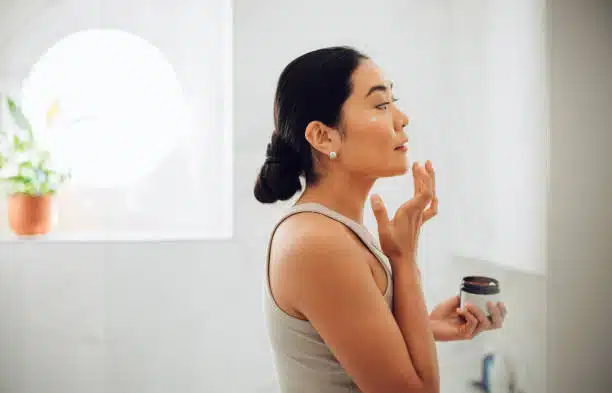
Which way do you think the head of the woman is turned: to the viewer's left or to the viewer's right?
to the viewer's right

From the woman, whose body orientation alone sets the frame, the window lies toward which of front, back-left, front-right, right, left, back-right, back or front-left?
back-left

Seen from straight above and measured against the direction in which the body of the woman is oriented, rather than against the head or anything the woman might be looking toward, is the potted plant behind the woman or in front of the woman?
behind

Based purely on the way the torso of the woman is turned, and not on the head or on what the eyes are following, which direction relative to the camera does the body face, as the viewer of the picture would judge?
to the viewer's right
